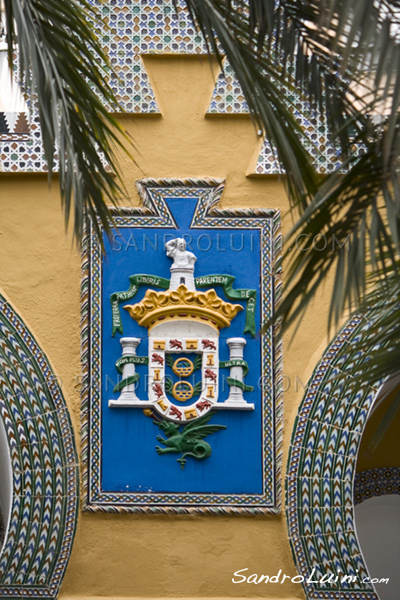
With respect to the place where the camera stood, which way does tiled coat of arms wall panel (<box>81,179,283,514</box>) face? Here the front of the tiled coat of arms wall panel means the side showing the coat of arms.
facing the viewer
